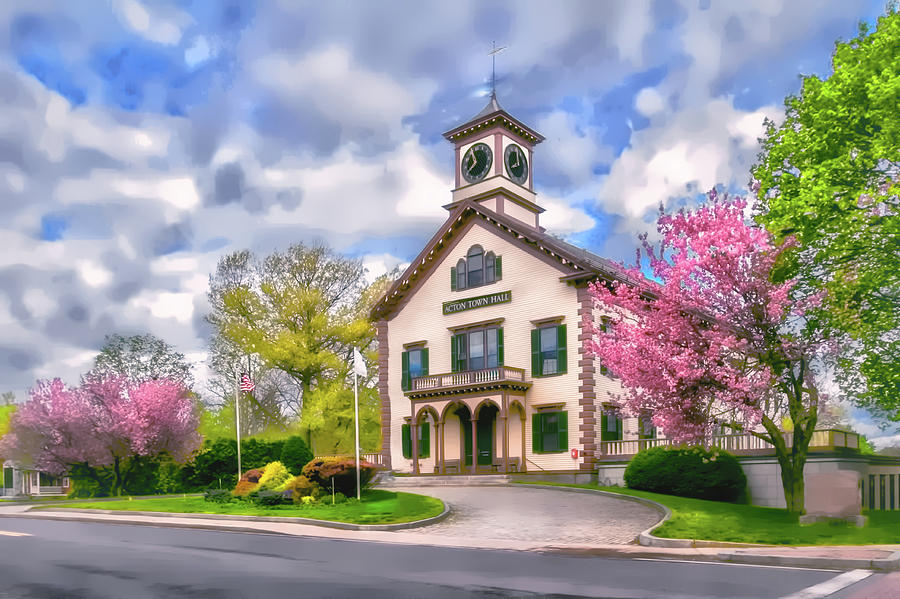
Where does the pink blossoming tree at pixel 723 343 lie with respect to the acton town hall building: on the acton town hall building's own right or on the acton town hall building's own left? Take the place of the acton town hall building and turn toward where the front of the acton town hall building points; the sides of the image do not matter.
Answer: on the acton town hall building's own left

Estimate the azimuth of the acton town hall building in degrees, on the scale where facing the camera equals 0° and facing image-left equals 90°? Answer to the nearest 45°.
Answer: approximately 45°

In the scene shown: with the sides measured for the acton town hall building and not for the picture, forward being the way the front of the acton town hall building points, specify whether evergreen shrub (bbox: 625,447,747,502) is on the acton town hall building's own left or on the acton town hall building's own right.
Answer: on the acton town hall building's own left

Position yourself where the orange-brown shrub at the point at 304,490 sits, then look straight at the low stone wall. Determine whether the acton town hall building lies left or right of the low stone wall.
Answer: left

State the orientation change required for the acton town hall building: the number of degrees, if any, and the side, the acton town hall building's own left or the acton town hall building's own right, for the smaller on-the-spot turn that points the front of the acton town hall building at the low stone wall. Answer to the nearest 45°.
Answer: approximately 90° to the acton town hall building's own left

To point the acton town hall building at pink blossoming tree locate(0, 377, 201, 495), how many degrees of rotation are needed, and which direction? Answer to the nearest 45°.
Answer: approximately 45° to its right
